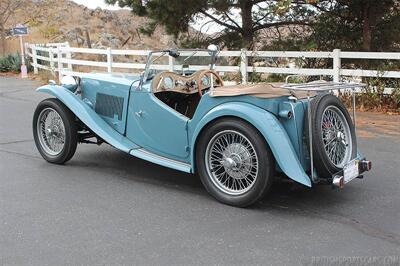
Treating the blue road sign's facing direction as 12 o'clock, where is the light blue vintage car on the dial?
The light blue vintage car is roughly at 12 o'clock from the blue road sign.

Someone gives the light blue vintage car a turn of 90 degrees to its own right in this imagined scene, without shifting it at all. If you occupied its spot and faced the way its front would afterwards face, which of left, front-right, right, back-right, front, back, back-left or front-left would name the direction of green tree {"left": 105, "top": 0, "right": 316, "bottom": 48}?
front-left

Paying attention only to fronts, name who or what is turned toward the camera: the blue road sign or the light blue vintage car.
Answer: the blue road sign

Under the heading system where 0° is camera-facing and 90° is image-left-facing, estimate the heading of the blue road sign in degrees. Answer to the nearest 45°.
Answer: approximately 0°

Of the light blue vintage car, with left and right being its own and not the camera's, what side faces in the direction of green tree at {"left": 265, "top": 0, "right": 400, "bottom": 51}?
right

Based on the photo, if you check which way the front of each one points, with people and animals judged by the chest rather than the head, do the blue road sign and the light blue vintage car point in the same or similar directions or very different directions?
very different directions

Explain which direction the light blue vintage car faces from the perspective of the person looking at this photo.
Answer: facing away from the viewer and to the left of the viewer

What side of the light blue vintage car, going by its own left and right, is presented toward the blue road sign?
front

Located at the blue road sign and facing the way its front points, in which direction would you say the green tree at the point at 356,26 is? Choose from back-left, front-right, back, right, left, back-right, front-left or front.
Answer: front-left

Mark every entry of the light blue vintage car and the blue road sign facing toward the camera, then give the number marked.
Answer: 1
